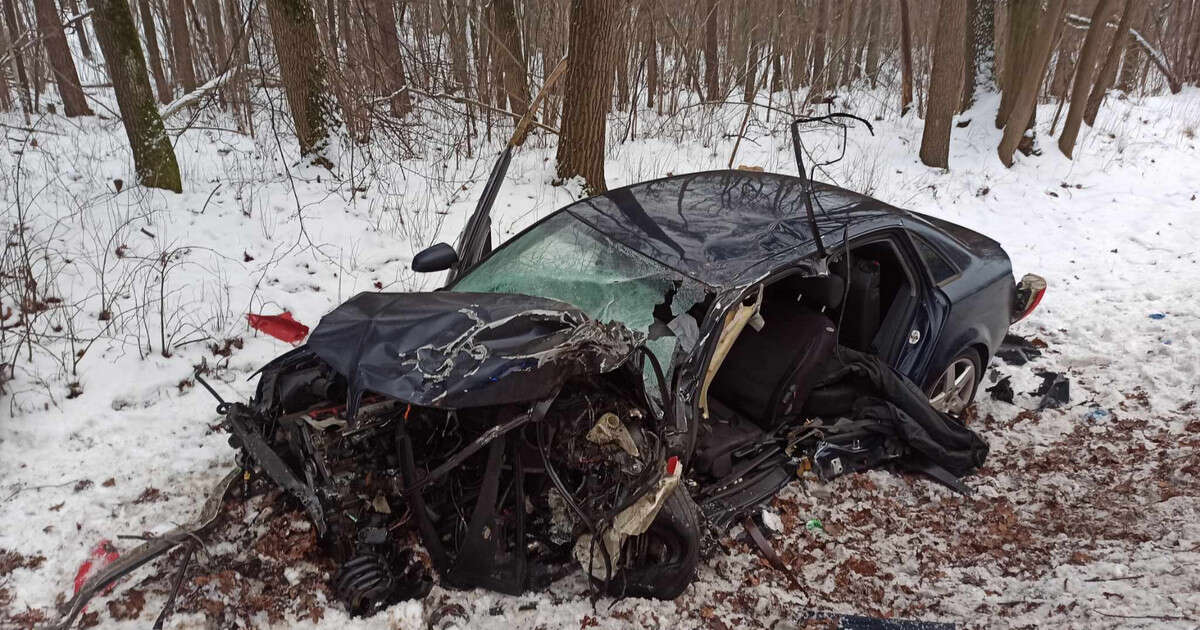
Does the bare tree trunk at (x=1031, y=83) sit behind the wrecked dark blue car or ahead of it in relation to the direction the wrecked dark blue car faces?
behind

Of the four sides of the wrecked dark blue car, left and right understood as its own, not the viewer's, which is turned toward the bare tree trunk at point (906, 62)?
back

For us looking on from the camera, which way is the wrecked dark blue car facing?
facing the viewer and to the left of the viewer

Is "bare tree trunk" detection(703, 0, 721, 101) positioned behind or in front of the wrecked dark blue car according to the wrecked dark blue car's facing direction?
behind

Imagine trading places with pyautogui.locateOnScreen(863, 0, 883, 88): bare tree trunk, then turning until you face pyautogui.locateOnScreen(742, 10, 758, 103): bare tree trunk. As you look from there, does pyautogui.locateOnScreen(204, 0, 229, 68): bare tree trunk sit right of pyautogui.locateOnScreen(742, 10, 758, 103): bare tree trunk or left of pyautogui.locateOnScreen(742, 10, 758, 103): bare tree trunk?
right

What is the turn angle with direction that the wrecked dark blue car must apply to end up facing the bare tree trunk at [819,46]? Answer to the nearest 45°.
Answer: approximately 135° to its right

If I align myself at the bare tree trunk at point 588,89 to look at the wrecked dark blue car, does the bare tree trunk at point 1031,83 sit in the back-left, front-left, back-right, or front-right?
back-left

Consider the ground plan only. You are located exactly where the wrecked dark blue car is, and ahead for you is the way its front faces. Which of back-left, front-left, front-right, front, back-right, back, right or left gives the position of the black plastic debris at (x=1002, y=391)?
back

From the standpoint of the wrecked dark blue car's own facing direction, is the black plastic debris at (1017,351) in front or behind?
behind

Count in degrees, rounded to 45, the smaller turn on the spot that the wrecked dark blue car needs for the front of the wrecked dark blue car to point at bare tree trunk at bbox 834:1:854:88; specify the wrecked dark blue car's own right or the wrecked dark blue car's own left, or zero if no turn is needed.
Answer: approximately 135° to the wrecked dark blue car's own right

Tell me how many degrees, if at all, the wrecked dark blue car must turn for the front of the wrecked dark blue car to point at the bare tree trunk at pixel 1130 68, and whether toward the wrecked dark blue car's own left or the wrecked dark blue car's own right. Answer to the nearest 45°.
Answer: approximately 180°

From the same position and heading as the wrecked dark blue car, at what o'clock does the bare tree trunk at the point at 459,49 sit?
The bare tree trunk is roughly at 4 o'clock from the wrecked dark blue car.

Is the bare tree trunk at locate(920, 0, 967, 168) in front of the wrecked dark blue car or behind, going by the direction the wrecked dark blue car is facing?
behind

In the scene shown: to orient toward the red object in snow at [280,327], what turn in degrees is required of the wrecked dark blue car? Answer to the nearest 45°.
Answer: approximately 90° to its right
